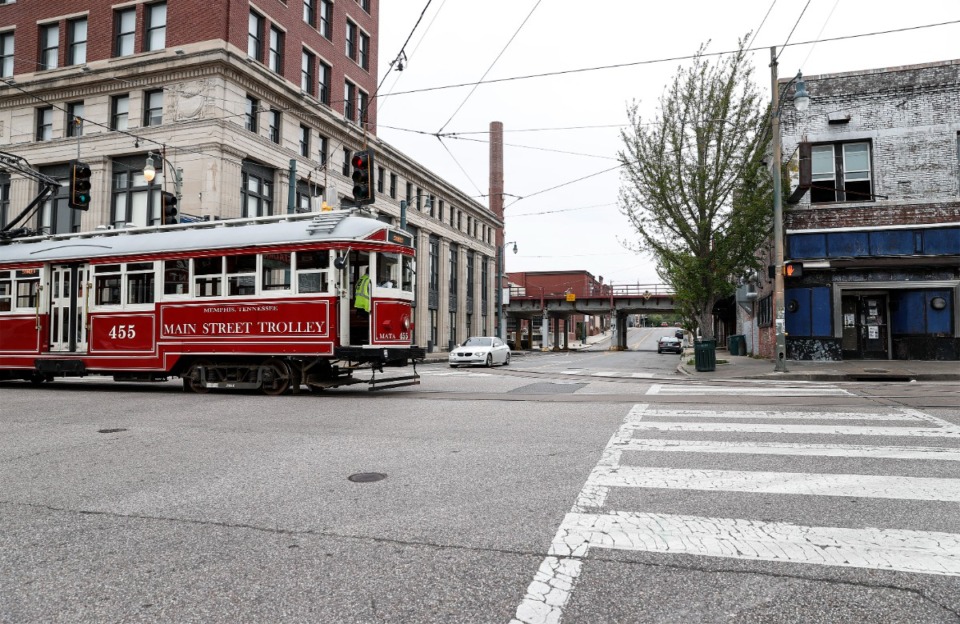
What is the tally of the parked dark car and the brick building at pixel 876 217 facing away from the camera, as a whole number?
1

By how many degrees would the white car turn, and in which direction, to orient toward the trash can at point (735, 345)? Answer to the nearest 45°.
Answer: approximately 135° to its left

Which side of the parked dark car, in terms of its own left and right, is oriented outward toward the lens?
back

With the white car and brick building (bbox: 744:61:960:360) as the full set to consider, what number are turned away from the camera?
0

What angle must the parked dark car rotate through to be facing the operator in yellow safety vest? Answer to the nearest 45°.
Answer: approximately 180°

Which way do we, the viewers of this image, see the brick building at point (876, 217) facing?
facing the viewer

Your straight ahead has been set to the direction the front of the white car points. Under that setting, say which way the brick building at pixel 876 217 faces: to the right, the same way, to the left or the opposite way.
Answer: the same way

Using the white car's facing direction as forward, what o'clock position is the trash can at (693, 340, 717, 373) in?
The trash can is roughly at 9 o'clock from the white car.

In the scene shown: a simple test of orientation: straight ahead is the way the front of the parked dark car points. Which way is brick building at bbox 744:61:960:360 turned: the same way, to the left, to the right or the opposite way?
the opposite way

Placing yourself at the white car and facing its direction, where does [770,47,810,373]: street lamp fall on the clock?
The street lamp is roughly at 9 o'clock from the white car.

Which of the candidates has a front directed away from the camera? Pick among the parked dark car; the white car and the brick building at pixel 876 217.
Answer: the parked dark car

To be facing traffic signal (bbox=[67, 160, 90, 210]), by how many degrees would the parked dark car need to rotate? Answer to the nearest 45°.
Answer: approximately 180°

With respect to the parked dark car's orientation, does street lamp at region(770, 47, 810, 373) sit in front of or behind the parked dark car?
behind

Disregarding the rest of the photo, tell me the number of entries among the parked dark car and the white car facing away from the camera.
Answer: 1

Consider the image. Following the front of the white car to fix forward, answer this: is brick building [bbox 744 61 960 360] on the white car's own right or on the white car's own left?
on the white car's own left

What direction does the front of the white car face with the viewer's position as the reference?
facing the viewer and to the left of the viewer
